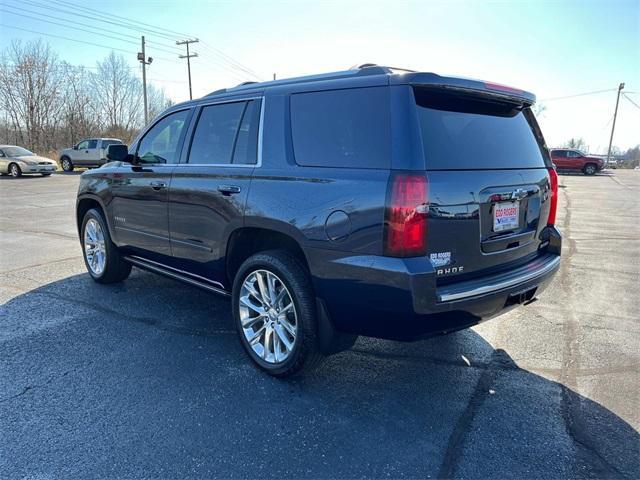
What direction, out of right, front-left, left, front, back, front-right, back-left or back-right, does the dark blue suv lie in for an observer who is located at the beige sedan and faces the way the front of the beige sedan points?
front-right

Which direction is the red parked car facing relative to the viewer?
to the viewer's right

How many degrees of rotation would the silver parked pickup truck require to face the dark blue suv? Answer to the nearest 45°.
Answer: approximately 90° to its left

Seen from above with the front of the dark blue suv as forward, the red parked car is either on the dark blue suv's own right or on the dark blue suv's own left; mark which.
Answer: on the dark blue suv's own right

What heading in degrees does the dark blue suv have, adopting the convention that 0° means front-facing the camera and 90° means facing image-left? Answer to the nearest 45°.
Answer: approximately 135°

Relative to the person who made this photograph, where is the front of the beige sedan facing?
facing the viewer and to the right of the viewer

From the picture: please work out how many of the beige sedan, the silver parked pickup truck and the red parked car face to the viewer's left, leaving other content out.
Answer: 1

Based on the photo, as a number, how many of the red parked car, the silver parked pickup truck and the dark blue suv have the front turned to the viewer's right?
1

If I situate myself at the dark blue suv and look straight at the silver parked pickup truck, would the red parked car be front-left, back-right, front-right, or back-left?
front-right

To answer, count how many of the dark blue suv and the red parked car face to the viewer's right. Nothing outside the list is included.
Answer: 1

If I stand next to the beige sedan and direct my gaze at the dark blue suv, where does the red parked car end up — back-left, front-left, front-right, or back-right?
front-left

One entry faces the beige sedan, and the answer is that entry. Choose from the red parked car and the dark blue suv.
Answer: the dark blue suv

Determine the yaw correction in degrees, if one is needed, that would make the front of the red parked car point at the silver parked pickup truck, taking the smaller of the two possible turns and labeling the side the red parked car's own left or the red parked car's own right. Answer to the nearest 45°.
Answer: approximately 135° to the red parked car's own right

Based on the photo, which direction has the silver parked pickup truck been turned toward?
to the viewer's left

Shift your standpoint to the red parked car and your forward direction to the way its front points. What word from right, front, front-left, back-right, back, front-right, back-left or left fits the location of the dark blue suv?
right

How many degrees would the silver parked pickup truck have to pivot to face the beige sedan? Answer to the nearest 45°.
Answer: approximately 45° to its left

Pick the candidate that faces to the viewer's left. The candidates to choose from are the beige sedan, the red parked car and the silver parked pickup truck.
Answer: the silver parked pickup truck

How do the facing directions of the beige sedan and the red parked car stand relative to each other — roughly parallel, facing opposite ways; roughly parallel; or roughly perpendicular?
roughly parallel
